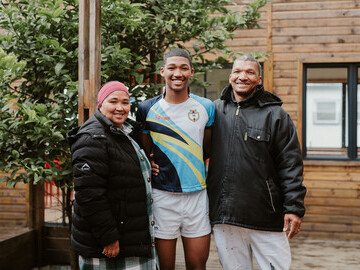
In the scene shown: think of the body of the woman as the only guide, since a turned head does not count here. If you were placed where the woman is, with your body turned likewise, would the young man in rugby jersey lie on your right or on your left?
on your left

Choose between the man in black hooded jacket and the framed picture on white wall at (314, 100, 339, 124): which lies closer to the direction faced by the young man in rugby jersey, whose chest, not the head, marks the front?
the man in black hooded jacket

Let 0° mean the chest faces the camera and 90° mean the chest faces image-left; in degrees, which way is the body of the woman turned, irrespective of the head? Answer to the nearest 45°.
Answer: approximately 315°

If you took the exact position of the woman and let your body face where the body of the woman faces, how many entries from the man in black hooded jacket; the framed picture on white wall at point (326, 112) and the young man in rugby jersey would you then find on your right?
0

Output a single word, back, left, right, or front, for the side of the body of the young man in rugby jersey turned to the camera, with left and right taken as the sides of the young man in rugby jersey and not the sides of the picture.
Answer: front

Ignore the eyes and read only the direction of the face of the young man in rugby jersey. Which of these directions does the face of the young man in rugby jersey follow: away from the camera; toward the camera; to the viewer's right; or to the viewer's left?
toward the camera

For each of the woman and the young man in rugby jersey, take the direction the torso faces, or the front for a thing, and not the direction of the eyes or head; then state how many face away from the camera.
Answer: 0

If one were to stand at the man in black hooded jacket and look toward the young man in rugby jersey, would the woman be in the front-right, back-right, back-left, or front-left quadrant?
front-left

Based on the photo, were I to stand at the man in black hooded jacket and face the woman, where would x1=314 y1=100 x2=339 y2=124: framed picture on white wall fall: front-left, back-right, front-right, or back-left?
back-right

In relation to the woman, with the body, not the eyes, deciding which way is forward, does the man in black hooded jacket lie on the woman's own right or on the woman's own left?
on the woman's own left

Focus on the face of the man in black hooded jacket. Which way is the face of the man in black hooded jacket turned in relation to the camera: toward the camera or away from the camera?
toward the camera

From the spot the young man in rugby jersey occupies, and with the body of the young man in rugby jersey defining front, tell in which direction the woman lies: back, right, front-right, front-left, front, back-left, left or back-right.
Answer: front-right

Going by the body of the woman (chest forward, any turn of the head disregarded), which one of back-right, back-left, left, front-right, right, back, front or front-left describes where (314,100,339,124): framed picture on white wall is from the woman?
left

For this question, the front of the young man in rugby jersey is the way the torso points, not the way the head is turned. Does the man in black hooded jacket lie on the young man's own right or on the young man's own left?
on the young man's own left

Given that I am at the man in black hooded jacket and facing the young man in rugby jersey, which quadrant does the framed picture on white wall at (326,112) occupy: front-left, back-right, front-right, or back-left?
back-right

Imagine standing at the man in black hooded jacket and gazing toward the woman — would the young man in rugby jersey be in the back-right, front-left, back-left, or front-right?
front-right
